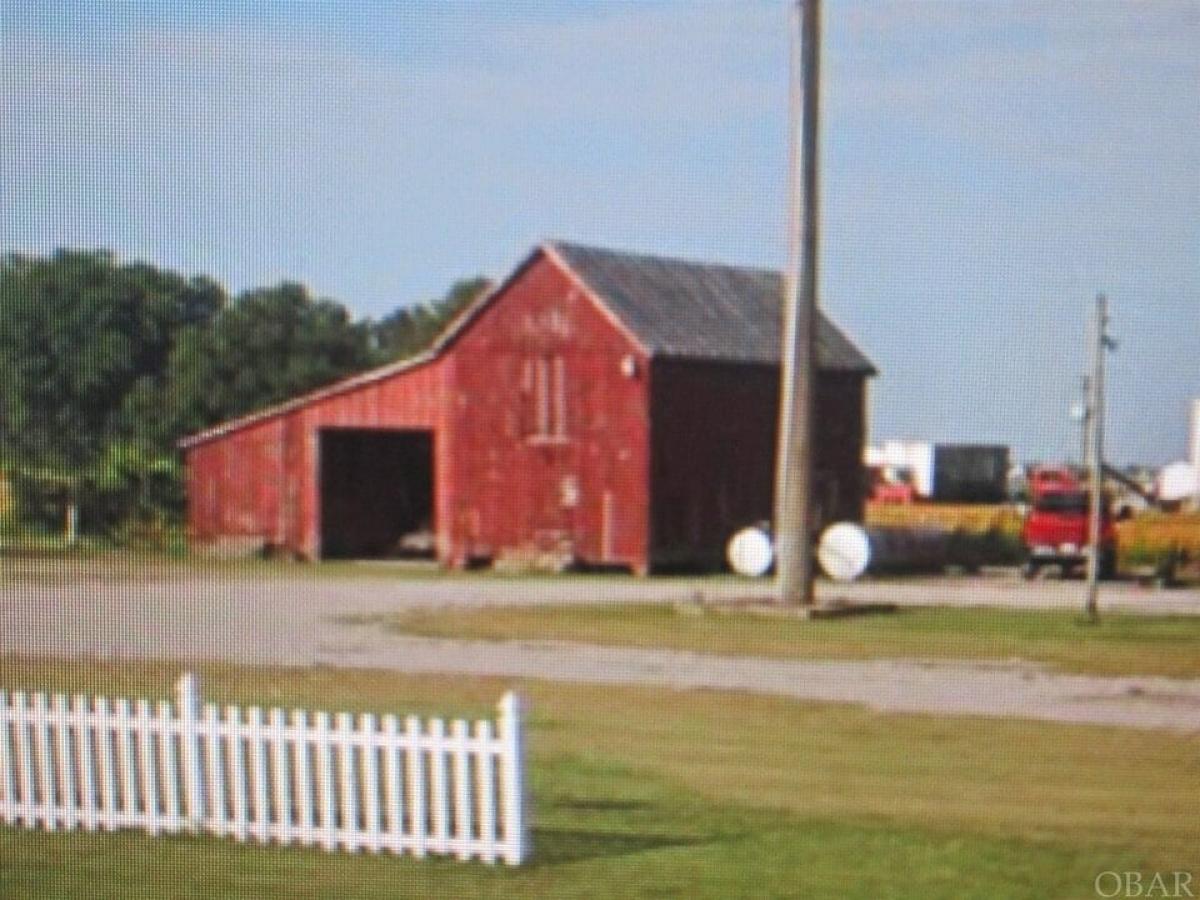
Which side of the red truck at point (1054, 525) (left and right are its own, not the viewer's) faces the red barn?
right

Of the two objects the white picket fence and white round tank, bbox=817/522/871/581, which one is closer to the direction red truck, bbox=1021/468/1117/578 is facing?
the white picket fence

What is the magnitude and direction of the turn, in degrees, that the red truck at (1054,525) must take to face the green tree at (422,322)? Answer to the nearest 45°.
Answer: approximately 135° to its right

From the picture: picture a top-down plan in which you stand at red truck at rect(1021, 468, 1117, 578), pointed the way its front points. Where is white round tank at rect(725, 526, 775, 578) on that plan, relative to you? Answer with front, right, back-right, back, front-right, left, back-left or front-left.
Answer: right

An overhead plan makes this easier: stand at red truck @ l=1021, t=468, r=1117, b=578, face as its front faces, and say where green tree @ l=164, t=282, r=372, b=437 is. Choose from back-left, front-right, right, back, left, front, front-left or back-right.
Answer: front-right

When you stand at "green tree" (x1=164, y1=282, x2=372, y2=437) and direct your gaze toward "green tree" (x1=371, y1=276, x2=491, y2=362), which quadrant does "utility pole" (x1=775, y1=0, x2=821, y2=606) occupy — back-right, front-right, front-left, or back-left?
front-right

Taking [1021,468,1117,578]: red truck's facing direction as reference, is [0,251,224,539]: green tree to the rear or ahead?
ahead

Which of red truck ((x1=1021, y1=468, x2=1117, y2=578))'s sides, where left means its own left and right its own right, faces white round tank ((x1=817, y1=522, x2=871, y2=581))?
right

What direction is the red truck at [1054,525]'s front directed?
toward the camera

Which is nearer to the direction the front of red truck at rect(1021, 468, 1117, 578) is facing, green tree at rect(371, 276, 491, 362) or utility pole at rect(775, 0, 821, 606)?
the utility pole

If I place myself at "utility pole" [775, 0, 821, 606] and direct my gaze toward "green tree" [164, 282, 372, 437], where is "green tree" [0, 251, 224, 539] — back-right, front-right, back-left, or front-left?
front-left
